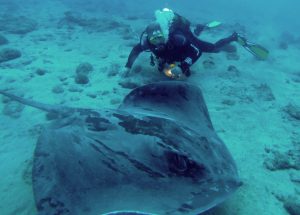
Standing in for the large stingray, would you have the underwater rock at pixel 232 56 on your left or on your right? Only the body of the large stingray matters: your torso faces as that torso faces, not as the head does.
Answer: on your left

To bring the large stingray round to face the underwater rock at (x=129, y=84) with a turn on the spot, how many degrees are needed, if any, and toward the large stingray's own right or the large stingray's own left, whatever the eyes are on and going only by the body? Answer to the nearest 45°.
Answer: approximately 135° to the large stingray's own left

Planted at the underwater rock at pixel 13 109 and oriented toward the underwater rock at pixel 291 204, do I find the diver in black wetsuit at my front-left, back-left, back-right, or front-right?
front-left

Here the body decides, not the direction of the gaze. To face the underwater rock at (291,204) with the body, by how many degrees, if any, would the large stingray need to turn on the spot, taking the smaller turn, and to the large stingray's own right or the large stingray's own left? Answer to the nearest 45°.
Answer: approximately 45° to the large stingray's own left

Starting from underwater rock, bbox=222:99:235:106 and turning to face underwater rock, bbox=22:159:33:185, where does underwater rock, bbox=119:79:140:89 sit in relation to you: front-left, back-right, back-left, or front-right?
front-right

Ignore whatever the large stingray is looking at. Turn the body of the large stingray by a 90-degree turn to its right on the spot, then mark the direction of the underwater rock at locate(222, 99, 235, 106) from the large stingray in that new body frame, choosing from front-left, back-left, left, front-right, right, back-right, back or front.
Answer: back

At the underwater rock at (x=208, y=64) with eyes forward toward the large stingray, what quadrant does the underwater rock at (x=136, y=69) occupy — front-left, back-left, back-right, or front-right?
front-right

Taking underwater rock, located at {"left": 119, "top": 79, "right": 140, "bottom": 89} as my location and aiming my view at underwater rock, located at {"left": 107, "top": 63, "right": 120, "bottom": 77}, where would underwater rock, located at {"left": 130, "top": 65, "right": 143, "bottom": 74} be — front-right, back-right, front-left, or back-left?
front-right

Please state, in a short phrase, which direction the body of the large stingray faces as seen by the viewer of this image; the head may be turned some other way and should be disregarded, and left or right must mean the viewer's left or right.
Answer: facing the viewer and to the right of the viewer

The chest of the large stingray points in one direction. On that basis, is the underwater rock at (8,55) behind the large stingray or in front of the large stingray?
behind
